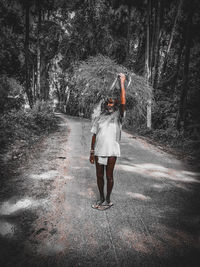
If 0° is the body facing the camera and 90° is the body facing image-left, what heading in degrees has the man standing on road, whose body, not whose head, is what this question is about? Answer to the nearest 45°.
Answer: approximately 0°

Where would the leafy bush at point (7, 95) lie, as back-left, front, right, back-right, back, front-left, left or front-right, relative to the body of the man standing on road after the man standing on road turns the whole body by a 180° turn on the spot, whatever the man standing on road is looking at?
front-left

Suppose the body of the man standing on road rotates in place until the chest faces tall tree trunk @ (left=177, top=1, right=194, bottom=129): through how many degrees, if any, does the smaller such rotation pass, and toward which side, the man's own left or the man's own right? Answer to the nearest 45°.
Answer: approximately 135° to the man's own left
